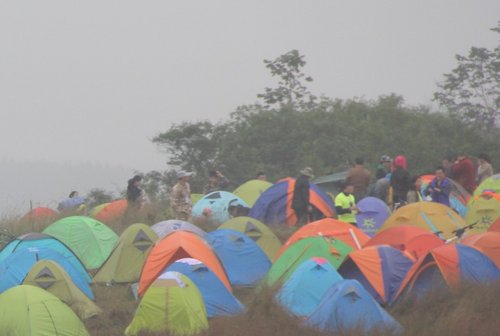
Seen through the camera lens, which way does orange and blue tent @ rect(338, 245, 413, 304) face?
facing the viewer and to the left of the viewer

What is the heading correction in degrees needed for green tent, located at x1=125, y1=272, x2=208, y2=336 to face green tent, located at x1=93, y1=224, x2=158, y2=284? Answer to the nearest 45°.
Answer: approximately 180°

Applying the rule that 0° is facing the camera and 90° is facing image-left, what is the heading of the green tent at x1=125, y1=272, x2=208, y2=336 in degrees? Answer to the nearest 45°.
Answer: approximately 0°

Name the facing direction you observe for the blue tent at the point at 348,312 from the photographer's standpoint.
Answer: facing the viewer

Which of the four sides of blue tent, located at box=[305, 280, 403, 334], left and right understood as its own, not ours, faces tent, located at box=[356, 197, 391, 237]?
back
